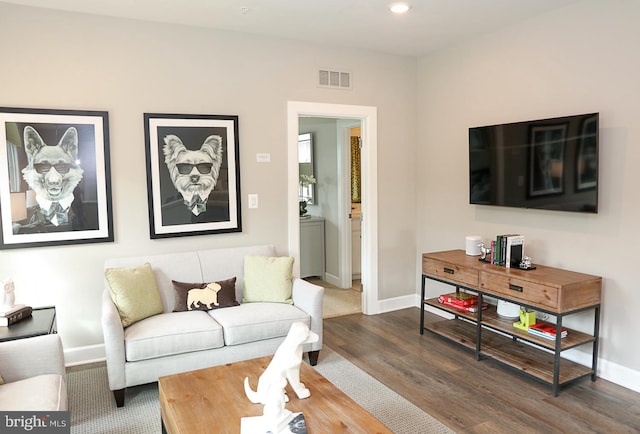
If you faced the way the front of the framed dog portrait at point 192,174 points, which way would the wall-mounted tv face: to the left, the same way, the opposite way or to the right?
to the right

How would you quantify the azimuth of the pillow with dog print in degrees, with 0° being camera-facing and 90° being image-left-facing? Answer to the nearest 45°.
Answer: approximately 0°

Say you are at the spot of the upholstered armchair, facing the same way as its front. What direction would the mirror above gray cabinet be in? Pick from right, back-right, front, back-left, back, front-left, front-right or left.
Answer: front-left

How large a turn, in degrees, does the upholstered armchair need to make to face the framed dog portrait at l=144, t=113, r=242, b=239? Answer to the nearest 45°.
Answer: approximately 45° to its left

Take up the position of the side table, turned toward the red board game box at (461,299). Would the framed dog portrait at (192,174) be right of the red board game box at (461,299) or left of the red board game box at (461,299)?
left

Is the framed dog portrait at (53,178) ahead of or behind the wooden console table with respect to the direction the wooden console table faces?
ahead

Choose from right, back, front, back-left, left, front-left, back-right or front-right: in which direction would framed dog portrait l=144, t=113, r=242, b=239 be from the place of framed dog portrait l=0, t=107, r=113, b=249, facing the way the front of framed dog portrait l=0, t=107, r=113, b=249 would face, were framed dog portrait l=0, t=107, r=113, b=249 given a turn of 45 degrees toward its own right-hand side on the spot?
back-left

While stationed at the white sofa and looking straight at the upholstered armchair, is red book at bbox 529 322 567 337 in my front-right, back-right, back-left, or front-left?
back-left

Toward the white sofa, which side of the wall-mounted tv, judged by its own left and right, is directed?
front

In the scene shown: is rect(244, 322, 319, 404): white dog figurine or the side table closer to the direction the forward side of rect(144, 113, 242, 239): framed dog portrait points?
the white dog figurine

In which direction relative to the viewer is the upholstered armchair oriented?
to the viewer's right
